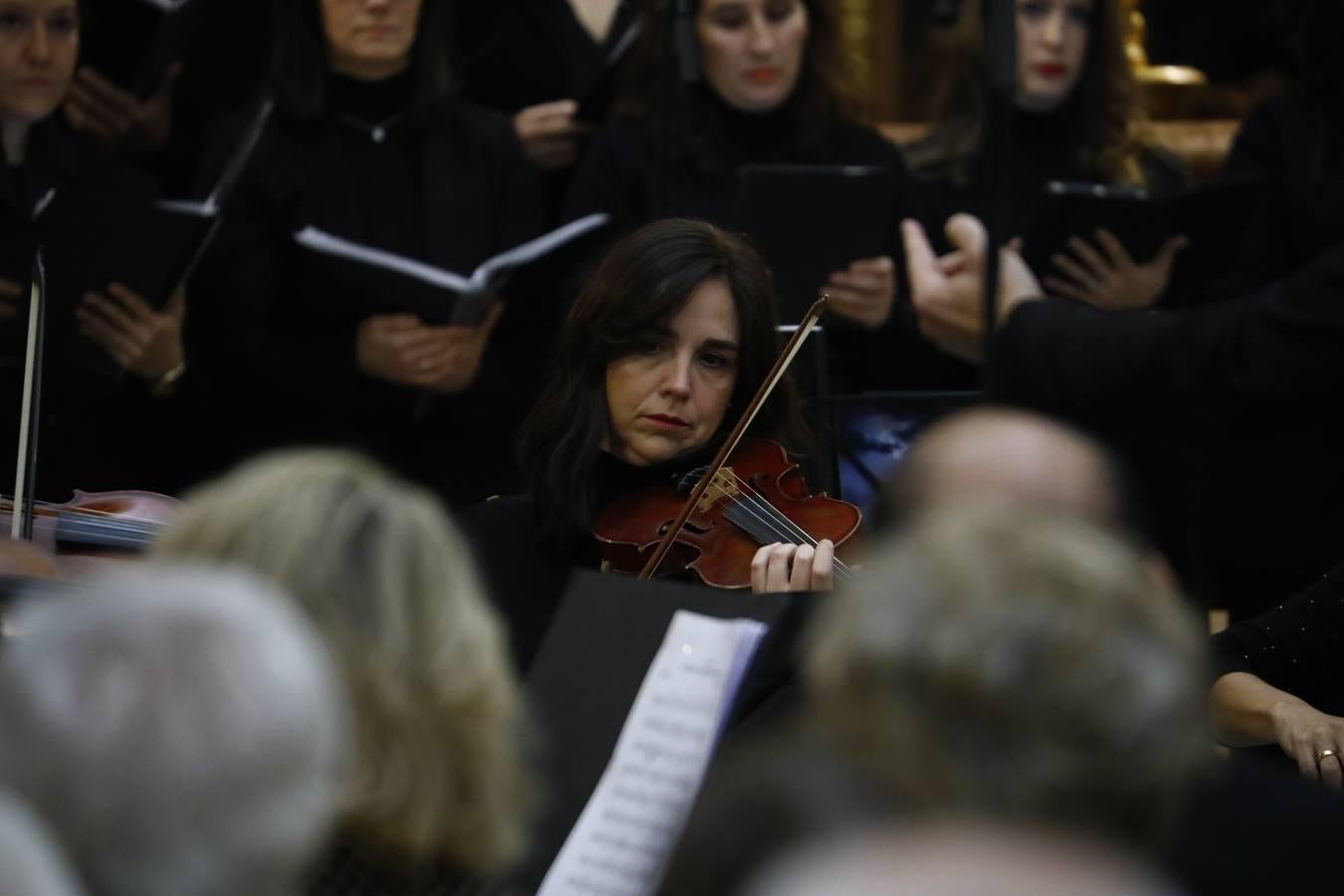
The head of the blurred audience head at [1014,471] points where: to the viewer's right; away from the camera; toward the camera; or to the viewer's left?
away from the camera

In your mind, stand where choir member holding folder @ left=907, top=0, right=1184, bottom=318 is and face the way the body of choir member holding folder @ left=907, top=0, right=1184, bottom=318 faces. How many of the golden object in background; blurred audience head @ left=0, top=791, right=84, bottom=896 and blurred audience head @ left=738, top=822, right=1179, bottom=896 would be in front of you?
2

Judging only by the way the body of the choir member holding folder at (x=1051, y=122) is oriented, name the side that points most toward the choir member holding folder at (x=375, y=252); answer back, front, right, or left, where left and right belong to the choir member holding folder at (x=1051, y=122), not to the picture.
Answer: right

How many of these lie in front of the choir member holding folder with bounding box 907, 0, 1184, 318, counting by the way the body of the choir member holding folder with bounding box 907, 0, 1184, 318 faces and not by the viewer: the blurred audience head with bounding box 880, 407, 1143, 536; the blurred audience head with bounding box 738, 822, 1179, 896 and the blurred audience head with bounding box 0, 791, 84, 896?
3

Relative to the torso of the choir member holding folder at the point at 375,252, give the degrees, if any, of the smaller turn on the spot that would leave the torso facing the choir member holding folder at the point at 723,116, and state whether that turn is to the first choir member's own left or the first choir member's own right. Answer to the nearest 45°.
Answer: approximately 90° to the first choir member's own left

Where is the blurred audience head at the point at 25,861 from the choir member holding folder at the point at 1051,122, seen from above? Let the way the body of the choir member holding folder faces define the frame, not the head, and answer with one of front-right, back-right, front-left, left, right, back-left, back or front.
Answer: front

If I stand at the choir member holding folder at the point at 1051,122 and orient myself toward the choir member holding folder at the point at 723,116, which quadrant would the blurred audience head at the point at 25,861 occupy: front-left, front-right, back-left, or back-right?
front-left

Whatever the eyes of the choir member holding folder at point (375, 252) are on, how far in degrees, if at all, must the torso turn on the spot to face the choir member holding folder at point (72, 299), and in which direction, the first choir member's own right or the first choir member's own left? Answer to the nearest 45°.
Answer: approximately 90° to the first choir member's own right

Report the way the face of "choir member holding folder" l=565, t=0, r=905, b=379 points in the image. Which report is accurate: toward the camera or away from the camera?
toward the camera

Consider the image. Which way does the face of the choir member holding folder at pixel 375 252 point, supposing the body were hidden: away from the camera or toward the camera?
toward the camera

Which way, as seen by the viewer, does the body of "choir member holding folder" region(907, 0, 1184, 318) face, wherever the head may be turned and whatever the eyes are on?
toward the camera

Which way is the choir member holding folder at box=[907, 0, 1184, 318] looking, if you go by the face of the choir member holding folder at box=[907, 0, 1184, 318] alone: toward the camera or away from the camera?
toward the camera

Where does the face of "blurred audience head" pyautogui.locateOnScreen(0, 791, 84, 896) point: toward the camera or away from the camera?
away from the camera

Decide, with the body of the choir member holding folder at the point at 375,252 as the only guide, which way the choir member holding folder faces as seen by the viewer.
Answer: toward the camera

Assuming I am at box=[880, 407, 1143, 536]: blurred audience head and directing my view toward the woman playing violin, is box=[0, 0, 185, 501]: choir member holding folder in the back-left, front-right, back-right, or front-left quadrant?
front-left

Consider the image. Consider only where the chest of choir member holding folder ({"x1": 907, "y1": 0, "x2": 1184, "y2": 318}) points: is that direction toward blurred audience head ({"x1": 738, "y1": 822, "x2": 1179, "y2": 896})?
yes

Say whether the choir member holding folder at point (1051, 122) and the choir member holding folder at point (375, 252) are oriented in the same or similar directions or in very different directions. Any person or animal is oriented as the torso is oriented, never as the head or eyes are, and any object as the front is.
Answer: same or similar directions

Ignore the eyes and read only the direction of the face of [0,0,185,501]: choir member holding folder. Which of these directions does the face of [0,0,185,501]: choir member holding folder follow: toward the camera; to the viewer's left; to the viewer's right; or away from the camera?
toward the camera

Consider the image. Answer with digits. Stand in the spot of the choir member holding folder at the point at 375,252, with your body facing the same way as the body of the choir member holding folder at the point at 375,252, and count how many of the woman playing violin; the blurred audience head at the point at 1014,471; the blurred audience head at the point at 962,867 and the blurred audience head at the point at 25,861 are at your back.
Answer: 0

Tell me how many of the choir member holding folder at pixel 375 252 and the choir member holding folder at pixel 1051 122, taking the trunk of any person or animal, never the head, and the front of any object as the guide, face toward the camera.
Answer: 2
